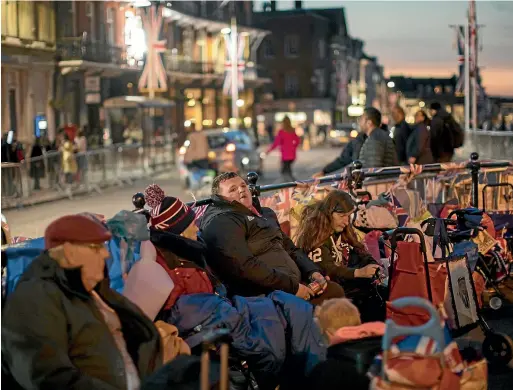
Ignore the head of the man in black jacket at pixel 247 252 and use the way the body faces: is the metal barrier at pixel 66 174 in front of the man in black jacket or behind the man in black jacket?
behind

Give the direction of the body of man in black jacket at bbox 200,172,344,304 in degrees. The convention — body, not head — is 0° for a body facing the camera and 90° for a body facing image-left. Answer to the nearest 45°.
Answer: approximately 315°

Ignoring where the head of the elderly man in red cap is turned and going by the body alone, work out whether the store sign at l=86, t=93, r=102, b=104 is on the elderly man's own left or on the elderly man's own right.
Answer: on the elderly man's own left

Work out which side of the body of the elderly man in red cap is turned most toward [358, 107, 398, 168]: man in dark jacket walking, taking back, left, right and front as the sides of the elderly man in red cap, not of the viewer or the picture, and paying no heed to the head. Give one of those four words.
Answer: left

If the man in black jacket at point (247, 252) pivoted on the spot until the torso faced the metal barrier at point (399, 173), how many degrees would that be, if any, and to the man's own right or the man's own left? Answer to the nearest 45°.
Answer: approximately 135° to the man's own left

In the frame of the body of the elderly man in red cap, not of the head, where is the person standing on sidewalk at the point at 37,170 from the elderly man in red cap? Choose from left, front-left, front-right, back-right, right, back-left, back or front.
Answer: back-left

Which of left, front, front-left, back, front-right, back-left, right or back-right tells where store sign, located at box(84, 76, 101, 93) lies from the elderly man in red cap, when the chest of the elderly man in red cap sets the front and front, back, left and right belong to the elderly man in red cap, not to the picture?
back-left

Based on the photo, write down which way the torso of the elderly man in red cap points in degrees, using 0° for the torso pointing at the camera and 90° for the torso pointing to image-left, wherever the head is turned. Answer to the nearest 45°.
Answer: approximately 315°

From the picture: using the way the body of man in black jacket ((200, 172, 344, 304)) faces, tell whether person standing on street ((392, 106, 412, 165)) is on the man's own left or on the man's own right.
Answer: on the man's own left

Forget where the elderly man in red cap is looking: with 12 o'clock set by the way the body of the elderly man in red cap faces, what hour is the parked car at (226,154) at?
The parked car is roughly at 8 o'clock from the elderly man in red cap.
